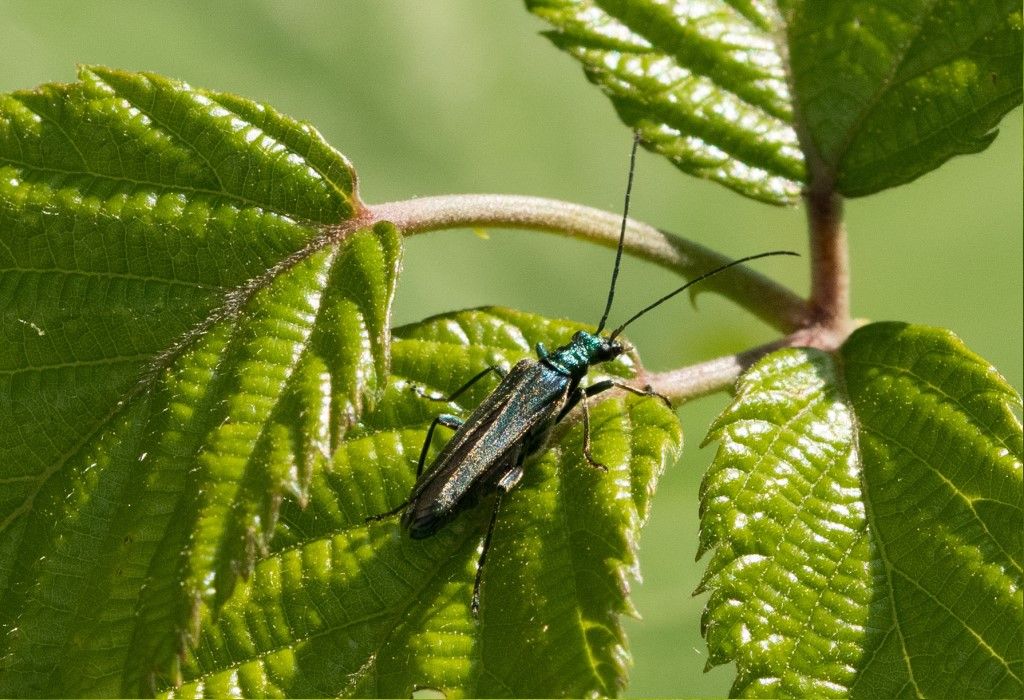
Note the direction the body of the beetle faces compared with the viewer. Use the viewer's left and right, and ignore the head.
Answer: facing away from the viewer and to the right of the viewer

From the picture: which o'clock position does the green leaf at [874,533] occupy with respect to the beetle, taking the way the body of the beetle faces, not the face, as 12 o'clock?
The green leaf is roughly at 2 o'clock from the beetle.
